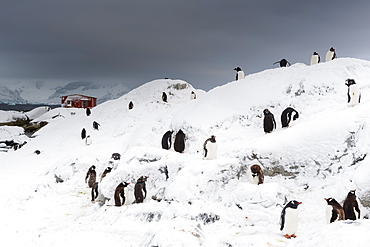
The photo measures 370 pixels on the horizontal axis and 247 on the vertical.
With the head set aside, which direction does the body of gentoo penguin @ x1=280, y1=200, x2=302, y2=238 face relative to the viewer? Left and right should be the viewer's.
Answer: facing the viewer and to the right of the viewer

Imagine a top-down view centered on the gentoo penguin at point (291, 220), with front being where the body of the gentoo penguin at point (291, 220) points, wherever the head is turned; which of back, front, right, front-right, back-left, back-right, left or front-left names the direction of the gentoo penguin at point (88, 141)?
back

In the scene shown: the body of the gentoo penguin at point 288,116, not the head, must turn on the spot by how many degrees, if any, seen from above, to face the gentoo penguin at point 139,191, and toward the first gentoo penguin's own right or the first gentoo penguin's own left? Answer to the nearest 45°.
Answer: approximately 135° to the first gentoo penguin's own right

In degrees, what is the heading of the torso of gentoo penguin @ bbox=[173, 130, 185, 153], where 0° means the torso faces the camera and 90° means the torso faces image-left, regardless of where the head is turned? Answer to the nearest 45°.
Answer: approximately 180°

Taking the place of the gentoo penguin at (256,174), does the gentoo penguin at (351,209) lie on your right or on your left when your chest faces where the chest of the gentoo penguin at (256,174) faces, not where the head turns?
on your left

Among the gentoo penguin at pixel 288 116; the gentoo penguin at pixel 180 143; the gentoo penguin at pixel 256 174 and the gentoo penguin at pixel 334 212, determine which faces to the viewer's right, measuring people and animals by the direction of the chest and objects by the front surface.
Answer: the gentoo penguin at pixel 288 116

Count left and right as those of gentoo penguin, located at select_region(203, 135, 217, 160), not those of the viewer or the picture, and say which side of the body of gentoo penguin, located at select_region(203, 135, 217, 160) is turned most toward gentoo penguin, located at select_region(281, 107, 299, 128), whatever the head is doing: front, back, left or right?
left

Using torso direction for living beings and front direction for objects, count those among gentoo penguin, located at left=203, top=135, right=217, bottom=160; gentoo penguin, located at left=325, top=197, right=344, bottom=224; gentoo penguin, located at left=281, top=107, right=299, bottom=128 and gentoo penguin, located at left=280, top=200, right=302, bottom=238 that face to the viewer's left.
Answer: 1

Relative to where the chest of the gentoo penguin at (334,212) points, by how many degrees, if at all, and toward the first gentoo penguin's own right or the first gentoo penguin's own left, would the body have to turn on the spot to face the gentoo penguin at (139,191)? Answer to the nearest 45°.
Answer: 0° — it already faces it

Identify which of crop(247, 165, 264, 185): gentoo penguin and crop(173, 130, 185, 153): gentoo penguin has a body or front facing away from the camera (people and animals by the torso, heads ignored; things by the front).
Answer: crop(173, 130, 185, 153): gentoo penguin
